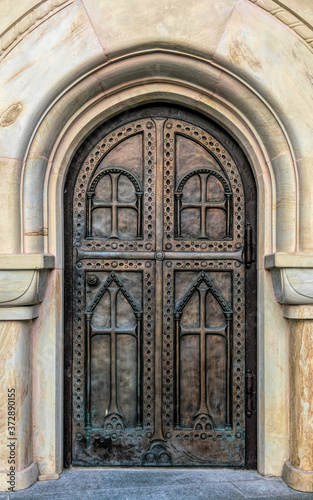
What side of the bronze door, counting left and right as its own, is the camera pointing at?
front
